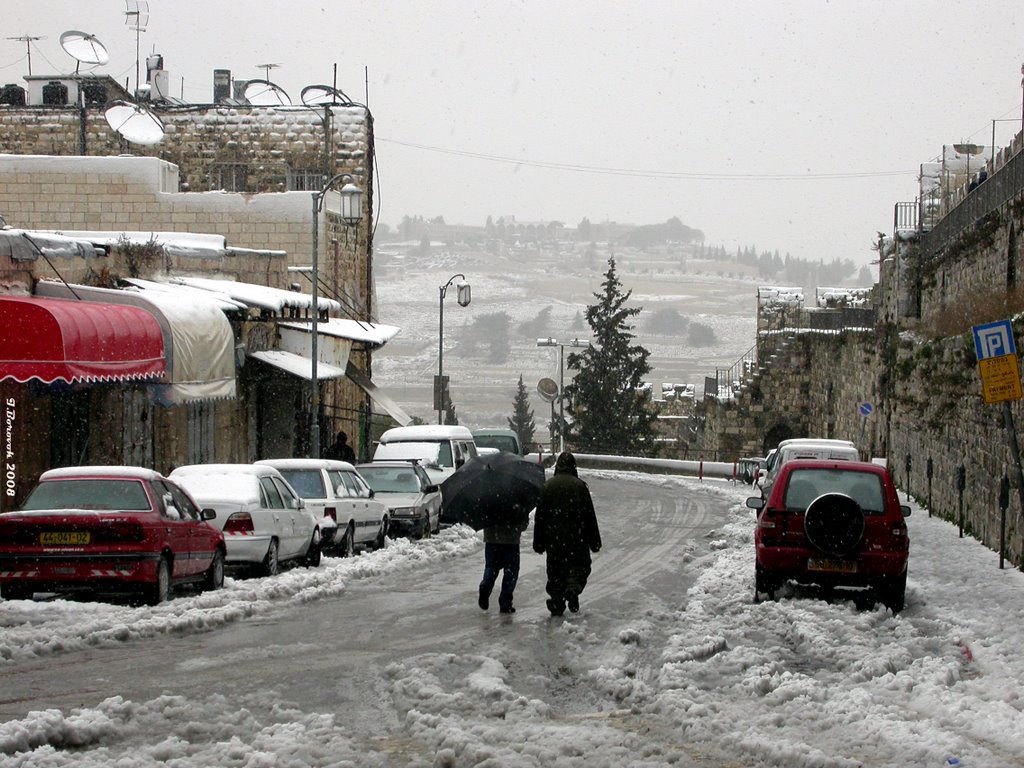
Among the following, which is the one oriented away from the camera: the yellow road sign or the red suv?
the red suv

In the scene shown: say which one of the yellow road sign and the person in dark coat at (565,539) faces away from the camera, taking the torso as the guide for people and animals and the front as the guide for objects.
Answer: the person in dark coat

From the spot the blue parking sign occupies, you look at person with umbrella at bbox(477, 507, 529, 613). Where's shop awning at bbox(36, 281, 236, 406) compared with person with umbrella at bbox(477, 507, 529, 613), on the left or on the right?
right

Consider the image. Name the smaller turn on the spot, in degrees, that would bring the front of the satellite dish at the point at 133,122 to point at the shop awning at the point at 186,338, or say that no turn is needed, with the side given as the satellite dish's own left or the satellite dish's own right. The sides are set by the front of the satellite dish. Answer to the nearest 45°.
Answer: approximately 45° to the satellite dish's own right

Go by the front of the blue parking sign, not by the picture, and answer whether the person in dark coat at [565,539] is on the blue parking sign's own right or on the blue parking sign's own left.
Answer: on the blue parking sign's own right

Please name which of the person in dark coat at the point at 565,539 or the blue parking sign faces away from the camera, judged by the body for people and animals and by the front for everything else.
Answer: the person in dark coat

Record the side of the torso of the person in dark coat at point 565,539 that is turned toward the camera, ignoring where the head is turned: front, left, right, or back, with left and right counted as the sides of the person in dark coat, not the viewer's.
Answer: back

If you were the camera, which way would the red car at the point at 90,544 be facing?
facing away from the viewer and to the right of the viewer

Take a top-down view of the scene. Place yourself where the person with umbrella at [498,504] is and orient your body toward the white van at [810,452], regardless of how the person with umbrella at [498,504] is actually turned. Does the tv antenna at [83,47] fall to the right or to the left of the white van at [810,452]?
left
